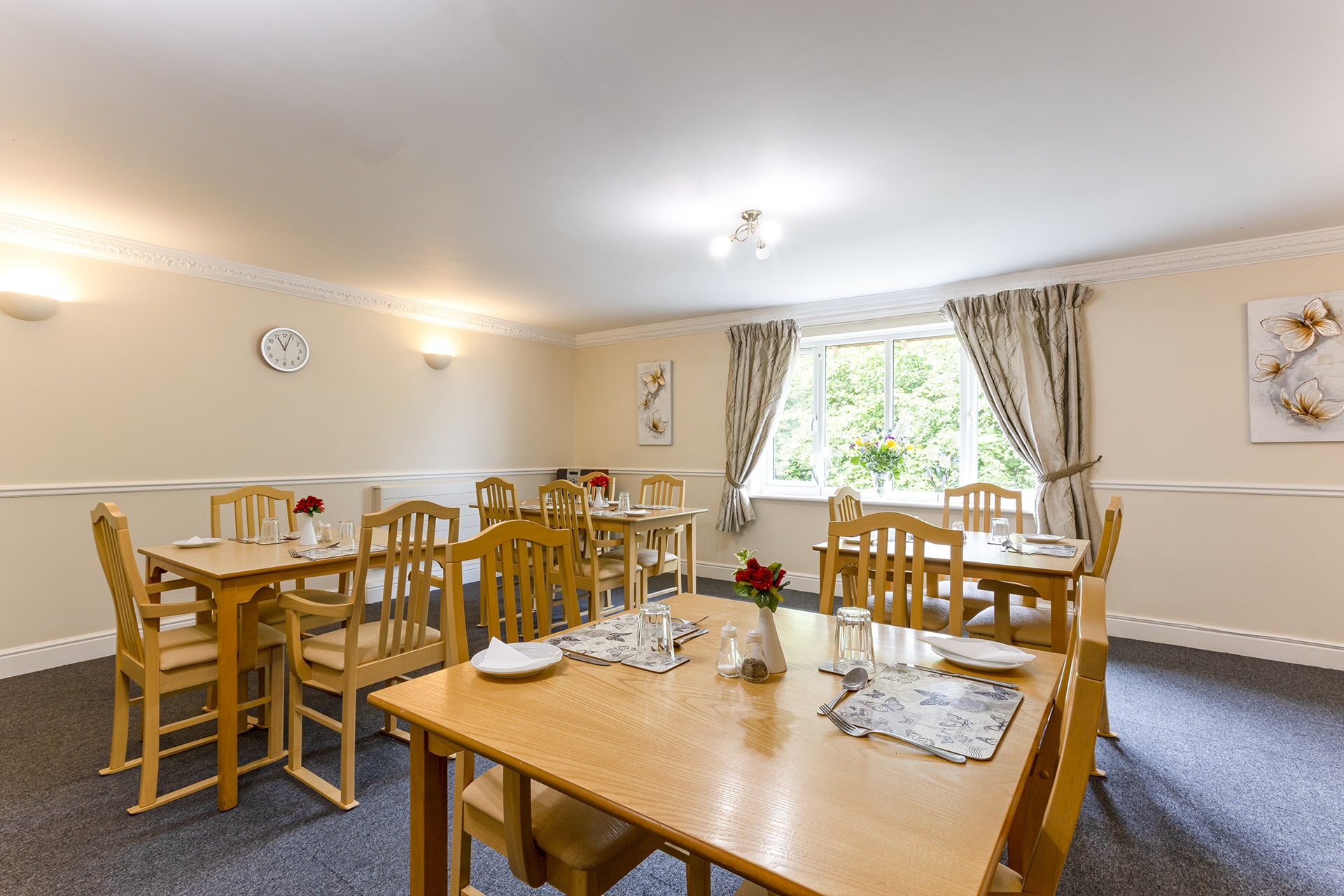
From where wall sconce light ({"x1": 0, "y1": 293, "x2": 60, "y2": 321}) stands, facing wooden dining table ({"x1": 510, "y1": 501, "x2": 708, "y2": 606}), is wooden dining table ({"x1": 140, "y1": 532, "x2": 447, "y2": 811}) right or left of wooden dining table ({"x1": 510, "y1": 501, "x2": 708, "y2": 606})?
right

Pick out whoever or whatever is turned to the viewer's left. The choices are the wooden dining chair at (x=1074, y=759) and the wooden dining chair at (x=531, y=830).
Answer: the wooden dining chair at (x=1074, y=759)

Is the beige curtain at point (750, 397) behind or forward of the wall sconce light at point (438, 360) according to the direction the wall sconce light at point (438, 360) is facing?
forward

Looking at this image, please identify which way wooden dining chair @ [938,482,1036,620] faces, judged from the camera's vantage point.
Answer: facing the viewer

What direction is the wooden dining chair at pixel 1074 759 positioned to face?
to the viewer's left

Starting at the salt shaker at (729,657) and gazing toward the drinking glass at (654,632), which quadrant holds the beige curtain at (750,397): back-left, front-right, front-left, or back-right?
front-right

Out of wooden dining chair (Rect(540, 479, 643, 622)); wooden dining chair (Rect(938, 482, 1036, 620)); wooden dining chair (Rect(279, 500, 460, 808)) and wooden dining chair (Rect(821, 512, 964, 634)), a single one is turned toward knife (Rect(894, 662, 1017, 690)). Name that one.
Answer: wooden dining chair (Rect(938, 482, 1036, 620))

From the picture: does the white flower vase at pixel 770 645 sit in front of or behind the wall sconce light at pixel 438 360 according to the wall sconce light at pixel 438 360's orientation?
in front

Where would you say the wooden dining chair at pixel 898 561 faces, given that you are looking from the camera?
facing away from the viewer

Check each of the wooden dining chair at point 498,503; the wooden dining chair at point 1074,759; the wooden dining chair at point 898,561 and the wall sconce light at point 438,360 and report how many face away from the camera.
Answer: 1

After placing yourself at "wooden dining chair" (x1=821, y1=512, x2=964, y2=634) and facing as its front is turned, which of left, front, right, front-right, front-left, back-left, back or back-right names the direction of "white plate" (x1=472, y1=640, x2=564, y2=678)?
back-left

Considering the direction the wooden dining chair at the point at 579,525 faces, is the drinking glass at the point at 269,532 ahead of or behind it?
behind

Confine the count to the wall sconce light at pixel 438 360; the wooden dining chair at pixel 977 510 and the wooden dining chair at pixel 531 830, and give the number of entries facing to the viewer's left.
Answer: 0

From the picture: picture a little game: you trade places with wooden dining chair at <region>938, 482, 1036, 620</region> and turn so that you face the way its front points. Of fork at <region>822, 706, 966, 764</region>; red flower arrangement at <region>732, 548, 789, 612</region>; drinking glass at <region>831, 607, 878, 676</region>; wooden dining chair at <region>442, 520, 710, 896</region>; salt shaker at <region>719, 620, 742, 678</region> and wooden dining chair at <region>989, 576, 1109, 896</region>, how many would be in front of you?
6

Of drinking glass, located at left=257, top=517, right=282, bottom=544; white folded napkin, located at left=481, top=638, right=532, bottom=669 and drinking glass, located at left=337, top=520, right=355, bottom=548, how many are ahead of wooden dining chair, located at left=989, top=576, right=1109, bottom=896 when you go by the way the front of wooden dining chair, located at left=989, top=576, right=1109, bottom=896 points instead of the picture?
3
